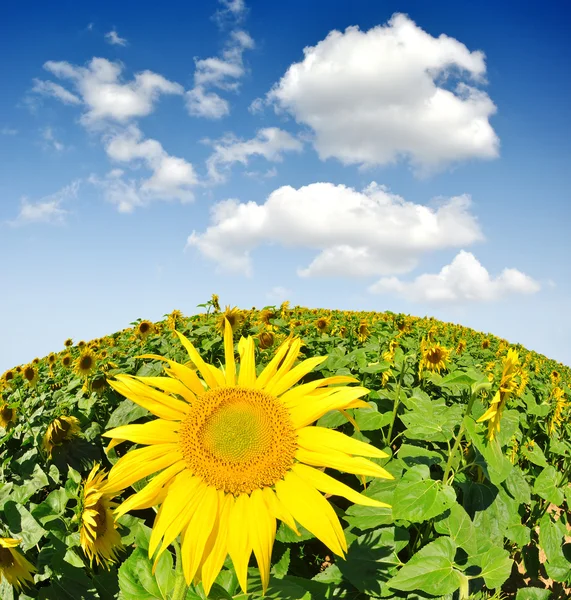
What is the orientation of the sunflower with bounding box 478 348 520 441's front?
to the viewer's right

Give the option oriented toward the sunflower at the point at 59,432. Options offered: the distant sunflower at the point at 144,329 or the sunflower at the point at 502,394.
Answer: the distant sunflower

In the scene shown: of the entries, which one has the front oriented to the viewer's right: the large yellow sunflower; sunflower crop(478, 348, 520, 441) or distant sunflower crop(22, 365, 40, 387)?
the sunflower

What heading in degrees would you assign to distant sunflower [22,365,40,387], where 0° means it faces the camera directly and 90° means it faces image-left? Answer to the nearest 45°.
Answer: approximately 45°

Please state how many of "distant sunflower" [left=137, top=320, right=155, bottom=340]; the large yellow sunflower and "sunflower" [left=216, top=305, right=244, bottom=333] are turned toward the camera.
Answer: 3

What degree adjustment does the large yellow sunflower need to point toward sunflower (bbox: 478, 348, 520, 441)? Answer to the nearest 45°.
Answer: approximately 135° to its left
